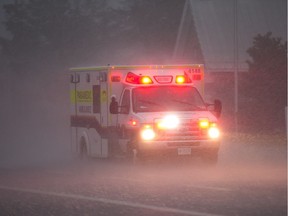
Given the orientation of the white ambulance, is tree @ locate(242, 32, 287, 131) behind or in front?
behind

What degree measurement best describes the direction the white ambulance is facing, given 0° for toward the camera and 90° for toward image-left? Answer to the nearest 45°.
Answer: approximately 0°
